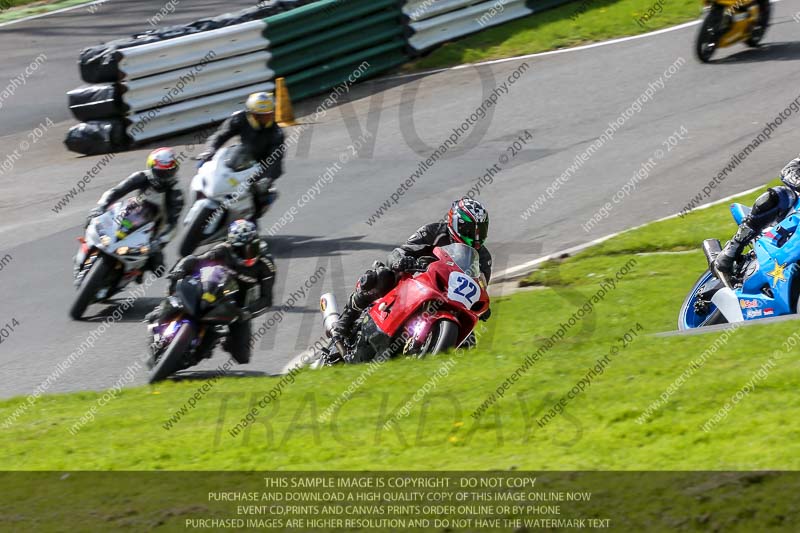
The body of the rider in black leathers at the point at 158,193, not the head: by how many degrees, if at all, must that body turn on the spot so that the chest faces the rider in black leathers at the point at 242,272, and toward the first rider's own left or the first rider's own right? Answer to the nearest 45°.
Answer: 0° — they already face them

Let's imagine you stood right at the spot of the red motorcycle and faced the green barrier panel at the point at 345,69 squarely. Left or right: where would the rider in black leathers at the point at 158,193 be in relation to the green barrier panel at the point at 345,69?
left

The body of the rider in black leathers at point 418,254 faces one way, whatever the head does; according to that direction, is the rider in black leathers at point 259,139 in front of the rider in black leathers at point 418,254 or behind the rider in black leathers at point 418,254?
behind

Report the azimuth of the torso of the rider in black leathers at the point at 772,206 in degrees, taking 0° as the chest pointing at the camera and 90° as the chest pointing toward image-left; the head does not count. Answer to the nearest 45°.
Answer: approximately 270°

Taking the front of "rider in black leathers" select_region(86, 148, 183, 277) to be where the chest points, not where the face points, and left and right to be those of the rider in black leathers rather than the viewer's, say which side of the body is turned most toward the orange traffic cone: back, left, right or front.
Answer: back

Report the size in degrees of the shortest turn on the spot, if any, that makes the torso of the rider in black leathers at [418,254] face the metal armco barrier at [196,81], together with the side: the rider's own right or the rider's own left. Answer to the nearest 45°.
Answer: approximately 135° to the rider's own left

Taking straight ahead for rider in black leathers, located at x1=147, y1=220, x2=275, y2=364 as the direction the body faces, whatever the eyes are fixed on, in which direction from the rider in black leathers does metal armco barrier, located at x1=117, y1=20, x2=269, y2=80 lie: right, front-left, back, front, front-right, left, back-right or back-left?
back

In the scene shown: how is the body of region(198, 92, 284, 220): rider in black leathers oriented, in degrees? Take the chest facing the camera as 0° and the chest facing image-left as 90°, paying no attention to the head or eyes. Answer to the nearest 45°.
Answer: approximately 0°

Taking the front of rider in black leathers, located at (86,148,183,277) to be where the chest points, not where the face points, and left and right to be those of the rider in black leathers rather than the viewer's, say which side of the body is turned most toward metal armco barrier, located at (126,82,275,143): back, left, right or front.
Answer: back
